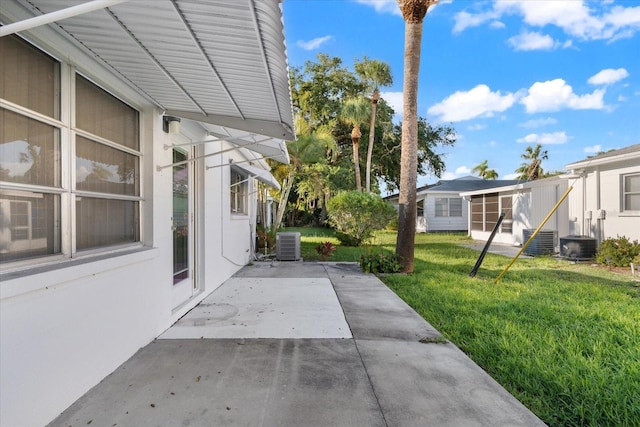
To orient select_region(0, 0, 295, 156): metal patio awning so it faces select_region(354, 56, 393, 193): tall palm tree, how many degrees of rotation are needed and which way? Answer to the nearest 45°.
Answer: approximately 45° to its left

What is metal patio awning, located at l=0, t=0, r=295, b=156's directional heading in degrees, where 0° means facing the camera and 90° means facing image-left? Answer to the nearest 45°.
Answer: approximately 270°

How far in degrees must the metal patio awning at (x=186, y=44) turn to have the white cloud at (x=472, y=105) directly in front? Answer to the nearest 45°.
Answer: approximately 45° to its left

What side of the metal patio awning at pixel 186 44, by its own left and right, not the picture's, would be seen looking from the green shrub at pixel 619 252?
front

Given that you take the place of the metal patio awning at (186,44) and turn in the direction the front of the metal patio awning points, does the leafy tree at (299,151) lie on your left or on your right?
on your left

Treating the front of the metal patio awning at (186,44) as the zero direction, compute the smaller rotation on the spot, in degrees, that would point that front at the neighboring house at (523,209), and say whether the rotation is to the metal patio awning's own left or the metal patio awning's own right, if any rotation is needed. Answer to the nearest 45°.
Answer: approximately 45° to the metal patio awning's own left

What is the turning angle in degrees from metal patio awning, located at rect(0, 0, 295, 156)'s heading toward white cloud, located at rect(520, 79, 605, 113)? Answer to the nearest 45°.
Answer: approximately 45° to its left

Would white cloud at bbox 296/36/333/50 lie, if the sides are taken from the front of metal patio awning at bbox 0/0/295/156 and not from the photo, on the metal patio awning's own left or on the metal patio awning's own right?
on the metal patio awning's own left

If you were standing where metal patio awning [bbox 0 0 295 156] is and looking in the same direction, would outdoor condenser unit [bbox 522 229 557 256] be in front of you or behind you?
in front

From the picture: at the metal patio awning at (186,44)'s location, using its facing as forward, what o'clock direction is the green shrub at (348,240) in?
The green shrub is roughly at 10 o'clock from the metal patio awning.
